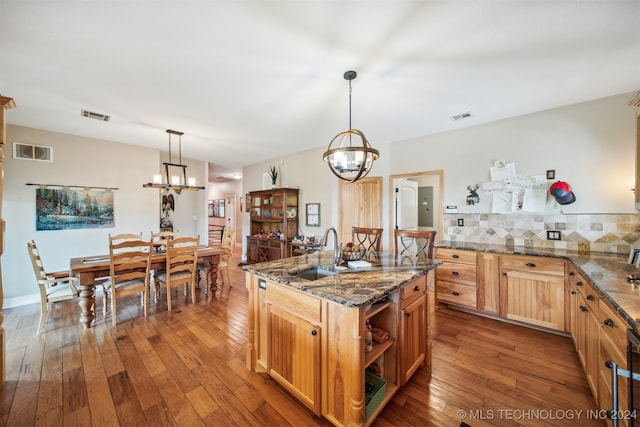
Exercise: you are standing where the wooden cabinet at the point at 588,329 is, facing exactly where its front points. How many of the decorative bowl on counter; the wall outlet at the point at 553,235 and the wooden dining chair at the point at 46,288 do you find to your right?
1

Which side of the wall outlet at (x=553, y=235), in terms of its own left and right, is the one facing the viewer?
front

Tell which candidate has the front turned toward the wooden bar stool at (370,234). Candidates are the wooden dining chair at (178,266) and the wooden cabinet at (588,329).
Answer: the wooden cabinet

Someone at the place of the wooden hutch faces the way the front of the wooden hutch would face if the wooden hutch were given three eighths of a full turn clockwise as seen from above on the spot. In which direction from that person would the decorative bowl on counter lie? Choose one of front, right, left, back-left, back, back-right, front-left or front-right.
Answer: back

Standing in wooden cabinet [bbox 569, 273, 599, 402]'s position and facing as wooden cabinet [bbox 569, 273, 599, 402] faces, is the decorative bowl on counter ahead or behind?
ahead

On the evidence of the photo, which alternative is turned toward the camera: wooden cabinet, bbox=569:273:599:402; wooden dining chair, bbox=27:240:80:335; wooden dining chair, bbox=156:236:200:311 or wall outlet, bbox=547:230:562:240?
the wall outlet

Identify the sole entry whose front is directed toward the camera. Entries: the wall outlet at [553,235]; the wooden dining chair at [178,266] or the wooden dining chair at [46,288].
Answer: the wall outlet

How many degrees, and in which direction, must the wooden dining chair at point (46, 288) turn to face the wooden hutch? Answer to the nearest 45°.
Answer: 0° — it already faces it

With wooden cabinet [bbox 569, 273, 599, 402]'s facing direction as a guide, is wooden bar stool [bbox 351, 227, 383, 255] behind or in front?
in front

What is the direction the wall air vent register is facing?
toward the camera

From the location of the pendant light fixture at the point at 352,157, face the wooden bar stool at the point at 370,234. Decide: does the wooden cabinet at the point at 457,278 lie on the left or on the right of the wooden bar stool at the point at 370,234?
right

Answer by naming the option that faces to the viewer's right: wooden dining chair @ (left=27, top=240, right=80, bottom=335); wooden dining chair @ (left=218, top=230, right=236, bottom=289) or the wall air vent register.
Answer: wooden dining chair @ (left=27, top=240, right=80, bottom=335)

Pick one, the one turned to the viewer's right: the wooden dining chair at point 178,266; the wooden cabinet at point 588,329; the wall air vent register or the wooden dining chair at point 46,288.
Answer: the wooden dining chair at point 46,288

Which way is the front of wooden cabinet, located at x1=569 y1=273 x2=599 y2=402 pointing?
to the viewer's left

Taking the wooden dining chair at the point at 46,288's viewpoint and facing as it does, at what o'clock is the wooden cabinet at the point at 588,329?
The wooden cabinet is roughly at 2 o'clock from the wooden dining chair.

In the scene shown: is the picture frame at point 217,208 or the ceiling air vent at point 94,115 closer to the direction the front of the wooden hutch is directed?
the ceiling air vent

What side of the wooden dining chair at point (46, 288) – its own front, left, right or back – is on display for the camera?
right

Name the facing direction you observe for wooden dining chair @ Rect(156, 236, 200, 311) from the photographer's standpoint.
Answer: facing away from the viewer and to the left of the viewer
